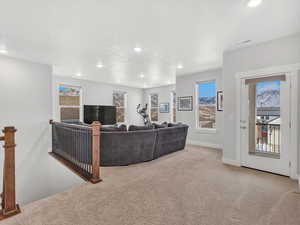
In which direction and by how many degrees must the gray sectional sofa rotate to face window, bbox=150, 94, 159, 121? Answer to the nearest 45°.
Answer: approximately 45° to its right

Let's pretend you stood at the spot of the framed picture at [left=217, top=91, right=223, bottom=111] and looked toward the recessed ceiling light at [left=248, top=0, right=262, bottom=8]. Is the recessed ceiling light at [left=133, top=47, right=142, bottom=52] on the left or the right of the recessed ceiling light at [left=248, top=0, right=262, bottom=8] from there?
right

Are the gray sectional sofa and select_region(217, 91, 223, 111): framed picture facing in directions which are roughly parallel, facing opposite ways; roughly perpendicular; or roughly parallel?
roughly perpendicular

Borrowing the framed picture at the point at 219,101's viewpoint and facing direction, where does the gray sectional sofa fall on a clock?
The gray sectional sofa is roughly at 1 o'clock from the framed picture.

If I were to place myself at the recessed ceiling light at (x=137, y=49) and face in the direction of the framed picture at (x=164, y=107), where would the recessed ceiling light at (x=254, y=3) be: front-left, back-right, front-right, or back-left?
back-right

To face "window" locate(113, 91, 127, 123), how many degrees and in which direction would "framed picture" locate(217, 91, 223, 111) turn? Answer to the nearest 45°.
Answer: approximately 90° to its right

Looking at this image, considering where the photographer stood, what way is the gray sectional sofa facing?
facing away from the viewer and to the left of the viewer

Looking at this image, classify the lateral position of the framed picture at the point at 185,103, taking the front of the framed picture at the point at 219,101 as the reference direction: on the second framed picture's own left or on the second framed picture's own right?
on the second framed picture's own right
